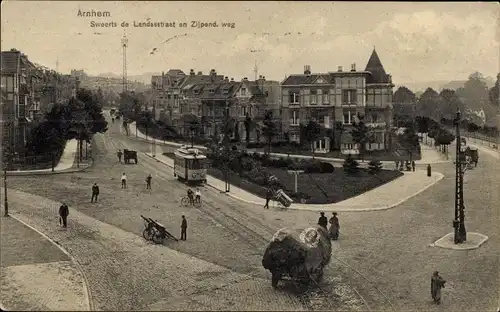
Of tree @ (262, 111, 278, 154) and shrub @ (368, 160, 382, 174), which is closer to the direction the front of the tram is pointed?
the shrub

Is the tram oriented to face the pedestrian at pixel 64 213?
no

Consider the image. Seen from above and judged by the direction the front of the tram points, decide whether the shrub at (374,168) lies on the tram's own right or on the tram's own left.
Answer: on the tram's own left

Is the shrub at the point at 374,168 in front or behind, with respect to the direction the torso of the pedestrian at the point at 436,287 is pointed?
in front

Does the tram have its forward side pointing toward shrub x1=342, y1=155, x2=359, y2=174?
no

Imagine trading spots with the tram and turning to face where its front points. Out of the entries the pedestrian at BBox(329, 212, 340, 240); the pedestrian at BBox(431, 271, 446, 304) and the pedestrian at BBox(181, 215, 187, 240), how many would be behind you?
0

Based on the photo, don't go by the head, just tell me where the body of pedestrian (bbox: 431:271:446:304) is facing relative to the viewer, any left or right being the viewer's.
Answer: facing away from the viewer

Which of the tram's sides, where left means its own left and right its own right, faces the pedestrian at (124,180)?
right

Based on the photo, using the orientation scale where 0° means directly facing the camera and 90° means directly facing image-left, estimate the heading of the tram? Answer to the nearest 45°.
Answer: approximately 315°
